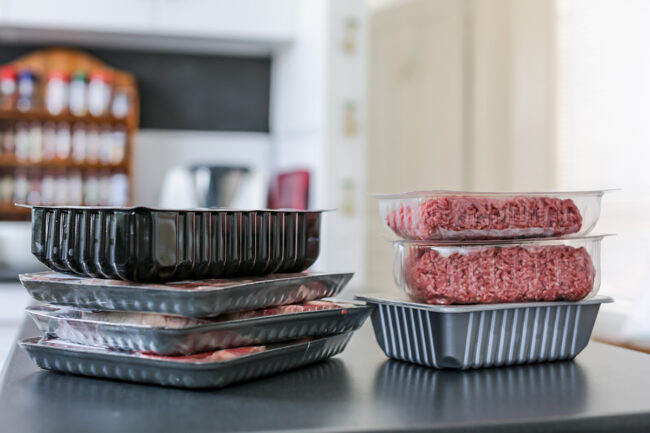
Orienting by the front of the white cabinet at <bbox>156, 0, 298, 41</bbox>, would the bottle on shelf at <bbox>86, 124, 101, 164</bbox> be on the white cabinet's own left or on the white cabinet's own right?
on the white cabinet's own right

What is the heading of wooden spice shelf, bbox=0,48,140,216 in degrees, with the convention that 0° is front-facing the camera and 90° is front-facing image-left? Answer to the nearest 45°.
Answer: approximately 0°

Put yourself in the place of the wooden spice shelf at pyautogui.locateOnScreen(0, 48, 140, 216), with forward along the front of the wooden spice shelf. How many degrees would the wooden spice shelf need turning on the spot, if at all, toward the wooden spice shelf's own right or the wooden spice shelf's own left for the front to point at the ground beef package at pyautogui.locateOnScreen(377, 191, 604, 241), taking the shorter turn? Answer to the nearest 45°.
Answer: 0° — it already faces it

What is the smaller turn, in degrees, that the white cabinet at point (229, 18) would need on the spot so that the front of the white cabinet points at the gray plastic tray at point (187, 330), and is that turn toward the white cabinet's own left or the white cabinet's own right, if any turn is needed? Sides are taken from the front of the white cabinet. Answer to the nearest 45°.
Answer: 0° — it already faces it
